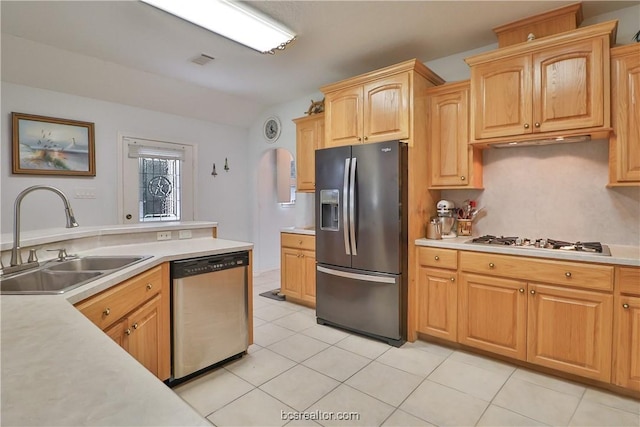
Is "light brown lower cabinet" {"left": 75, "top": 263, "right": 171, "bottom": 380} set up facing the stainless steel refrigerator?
no

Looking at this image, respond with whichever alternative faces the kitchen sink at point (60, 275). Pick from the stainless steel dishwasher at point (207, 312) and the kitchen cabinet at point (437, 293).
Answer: the kitchen cabinet

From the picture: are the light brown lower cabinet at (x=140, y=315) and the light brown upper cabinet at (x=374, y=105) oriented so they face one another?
no

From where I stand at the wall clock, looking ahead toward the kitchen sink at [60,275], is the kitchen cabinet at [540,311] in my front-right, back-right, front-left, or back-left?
front-left

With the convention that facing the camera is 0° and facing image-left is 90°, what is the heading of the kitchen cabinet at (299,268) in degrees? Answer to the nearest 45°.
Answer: approximately 45°

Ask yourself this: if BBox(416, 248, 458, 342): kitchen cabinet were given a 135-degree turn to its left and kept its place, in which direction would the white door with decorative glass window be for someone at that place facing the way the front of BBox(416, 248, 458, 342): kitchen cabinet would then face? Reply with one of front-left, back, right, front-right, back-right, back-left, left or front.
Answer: back

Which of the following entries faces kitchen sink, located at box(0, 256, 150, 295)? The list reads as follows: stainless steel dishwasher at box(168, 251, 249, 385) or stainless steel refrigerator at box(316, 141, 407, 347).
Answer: the stainless steel refrigerator

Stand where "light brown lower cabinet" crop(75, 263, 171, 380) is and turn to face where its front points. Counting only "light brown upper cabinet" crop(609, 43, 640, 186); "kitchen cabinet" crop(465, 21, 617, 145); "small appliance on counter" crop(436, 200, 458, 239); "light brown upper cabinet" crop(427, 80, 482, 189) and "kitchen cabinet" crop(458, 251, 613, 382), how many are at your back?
0

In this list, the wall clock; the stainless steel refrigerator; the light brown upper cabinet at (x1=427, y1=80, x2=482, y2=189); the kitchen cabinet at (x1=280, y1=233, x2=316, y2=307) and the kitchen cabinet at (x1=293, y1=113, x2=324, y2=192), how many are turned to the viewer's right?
0

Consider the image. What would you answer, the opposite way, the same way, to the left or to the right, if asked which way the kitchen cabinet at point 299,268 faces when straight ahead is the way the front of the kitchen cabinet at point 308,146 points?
the same way

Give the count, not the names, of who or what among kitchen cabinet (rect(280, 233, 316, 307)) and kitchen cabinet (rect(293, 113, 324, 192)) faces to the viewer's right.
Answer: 0

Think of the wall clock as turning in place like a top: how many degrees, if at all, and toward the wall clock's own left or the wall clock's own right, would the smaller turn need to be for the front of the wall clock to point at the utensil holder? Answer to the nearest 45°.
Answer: approximately 90° to the wall clock's own left

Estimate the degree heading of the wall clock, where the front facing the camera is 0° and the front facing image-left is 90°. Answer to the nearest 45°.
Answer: approximately 45°

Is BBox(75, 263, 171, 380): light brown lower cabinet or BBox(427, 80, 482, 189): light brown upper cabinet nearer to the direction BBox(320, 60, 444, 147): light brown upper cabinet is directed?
the light brown lower cabinet

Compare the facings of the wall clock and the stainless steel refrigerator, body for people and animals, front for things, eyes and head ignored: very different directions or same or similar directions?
same or similar directions

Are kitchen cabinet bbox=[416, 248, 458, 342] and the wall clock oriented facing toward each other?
no

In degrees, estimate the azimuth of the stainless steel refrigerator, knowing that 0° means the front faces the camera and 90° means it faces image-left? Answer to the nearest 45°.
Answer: approximately 45°

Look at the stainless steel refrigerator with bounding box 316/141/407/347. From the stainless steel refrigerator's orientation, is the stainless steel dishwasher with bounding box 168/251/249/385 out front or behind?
out front

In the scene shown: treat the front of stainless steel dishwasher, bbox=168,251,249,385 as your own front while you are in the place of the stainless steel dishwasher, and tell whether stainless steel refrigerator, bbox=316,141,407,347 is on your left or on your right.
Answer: on your left

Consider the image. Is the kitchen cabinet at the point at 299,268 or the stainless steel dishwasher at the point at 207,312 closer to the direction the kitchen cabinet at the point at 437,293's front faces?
the stainless steel dishwasher

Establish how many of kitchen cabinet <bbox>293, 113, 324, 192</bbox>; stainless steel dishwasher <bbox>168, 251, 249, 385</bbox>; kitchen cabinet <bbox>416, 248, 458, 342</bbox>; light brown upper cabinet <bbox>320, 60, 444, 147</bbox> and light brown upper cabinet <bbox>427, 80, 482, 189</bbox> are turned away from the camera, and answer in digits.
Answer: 0

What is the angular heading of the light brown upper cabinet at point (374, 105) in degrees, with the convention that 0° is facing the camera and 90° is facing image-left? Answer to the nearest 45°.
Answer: approximately 45°
